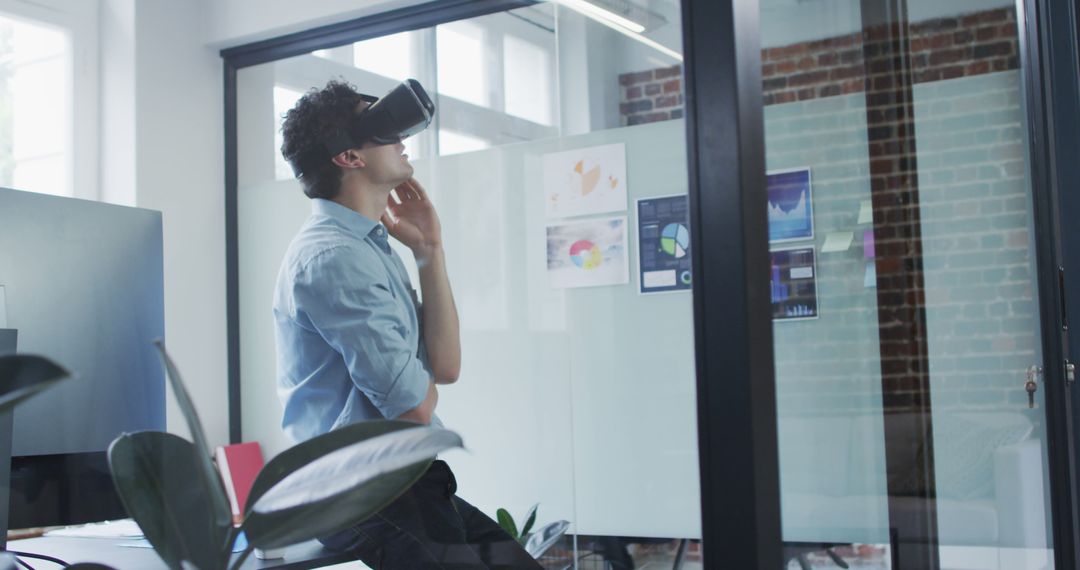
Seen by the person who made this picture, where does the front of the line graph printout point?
facing the viewer and to the left of the viewer

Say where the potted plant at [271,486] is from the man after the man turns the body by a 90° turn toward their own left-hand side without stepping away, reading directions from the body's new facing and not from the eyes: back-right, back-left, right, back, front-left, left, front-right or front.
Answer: back

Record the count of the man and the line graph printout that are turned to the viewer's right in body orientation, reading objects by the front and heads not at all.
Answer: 1

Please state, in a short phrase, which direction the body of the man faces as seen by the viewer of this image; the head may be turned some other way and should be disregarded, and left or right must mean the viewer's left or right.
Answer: facing to the right of the viewer

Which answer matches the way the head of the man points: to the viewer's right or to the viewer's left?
to the viewer's right

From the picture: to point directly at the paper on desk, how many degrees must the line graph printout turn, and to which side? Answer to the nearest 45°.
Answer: approximately 45° to its right

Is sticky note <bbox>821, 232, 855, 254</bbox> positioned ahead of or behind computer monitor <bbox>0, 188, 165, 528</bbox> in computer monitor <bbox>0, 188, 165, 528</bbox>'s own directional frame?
ahead

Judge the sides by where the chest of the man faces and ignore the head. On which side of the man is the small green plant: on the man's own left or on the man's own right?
on the man's own left

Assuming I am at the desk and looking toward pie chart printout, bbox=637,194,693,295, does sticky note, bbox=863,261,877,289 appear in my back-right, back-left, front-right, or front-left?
front-right
